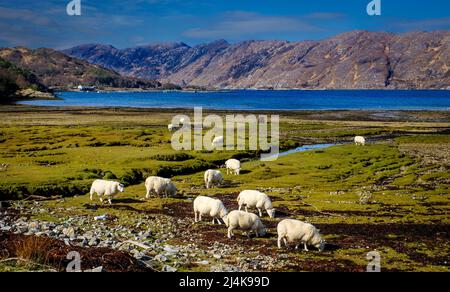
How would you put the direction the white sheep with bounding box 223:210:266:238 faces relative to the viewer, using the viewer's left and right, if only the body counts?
facing to the right of the viewer

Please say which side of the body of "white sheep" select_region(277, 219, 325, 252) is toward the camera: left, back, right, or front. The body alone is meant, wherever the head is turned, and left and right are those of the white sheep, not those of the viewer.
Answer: right

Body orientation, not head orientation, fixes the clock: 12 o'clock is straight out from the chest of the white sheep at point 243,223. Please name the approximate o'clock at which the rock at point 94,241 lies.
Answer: The rock is roughly at 5 o'clock from the white sheep.

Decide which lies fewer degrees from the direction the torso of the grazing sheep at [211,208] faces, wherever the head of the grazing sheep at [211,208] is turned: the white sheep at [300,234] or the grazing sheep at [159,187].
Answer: the white sheep

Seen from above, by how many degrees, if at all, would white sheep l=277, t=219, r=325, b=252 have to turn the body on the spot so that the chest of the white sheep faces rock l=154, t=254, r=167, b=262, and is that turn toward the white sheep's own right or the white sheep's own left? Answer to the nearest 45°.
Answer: approximately 135° to the white sheep's own right

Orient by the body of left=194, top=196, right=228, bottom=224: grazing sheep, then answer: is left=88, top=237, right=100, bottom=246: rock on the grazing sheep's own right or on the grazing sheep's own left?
on the grazing sheep's own right
